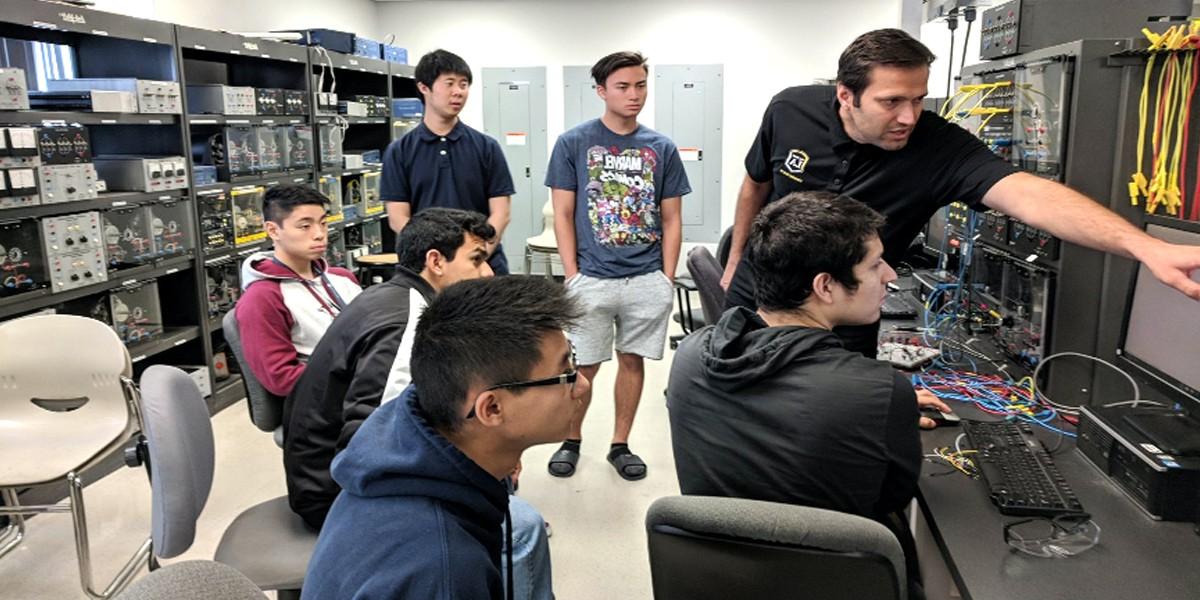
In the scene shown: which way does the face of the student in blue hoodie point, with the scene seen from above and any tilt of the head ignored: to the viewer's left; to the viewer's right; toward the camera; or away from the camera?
to the viewer's right

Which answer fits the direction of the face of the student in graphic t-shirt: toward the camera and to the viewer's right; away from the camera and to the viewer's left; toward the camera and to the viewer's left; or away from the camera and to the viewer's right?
toward the camera and to the viewer's right

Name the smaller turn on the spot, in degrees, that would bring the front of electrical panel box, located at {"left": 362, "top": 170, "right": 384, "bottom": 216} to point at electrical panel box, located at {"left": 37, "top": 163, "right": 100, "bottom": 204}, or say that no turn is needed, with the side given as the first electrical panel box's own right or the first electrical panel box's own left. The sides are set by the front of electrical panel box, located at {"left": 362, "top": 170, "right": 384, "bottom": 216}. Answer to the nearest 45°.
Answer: approximately 90° to the first electrical panel box's own right

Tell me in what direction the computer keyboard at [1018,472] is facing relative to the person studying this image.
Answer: facing to the left of the viewer

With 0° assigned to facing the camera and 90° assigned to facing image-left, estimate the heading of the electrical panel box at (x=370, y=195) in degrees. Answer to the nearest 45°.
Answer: approximately 315°

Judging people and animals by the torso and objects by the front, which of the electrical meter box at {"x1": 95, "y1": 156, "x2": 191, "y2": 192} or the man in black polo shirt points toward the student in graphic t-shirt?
the electrical meter box

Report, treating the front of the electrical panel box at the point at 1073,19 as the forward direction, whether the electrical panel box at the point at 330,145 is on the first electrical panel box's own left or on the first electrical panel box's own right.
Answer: on the first electrical panel box's own right

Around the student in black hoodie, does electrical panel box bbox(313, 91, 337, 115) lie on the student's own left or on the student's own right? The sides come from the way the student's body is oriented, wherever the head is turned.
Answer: on the student's own left

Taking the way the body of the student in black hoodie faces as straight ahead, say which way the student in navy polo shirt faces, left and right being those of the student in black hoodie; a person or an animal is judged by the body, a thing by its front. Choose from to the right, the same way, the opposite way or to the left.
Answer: to the right
